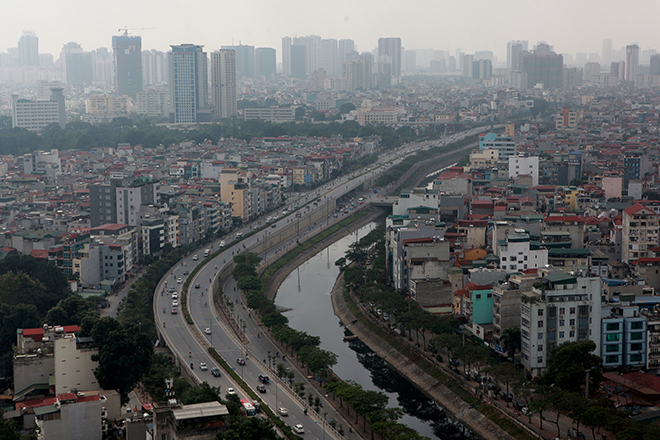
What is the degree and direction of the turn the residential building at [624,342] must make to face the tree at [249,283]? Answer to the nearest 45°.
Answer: approximately 135° to its right

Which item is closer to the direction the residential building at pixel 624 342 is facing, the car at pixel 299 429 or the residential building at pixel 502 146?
the car

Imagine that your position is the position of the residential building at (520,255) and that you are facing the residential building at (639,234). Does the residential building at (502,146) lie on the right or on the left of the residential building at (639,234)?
left

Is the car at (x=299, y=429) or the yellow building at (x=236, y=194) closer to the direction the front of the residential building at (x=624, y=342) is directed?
the car

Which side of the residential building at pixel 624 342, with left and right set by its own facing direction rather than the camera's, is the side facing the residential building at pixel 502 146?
back

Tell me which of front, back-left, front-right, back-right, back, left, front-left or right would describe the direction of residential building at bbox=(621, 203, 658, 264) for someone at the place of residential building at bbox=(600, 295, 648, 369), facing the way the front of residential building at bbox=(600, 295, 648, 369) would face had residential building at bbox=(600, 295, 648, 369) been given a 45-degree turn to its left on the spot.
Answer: back-left

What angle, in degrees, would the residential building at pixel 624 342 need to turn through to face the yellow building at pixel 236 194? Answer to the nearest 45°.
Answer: approximately 135° to its right

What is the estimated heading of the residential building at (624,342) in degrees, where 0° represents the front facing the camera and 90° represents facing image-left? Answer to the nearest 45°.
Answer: approximately 0°

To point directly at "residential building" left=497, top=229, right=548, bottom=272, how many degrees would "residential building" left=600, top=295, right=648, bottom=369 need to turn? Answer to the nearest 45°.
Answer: approximately 135° to its right

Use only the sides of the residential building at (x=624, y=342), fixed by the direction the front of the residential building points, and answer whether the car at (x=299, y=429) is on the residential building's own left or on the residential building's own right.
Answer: on the residential building's own right
